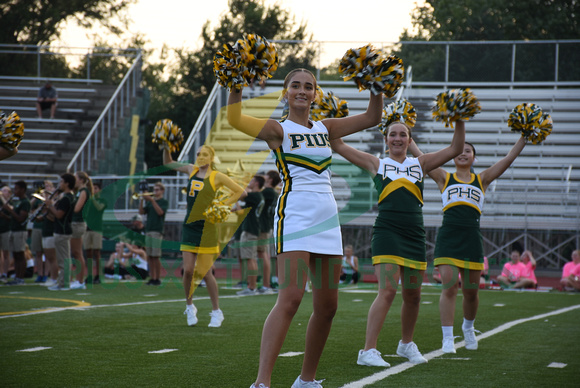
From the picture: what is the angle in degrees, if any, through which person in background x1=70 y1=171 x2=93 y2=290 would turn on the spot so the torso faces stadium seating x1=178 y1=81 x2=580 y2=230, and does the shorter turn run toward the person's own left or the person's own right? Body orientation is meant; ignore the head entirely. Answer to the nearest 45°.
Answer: approximately 135° to the person's own right

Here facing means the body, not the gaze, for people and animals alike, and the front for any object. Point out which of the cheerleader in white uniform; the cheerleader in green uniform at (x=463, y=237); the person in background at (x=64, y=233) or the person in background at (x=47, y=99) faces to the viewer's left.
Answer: the person in background at (x=64, y=233)

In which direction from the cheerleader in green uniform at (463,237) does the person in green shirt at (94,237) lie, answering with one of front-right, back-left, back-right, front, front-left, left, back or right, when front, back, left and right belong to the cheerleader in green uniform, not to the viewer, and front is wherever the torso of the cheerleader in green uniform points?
back-right

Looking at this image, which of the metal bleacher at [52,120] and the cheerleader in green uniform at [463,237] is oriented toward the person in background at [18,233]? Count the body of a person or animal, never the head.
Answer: the metal bleacher

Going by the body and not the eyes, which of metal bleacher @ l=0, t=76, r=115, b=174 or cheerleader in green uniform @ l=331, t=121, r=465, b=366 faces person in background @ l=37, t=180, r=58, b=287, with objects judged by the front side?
the metal bleacher

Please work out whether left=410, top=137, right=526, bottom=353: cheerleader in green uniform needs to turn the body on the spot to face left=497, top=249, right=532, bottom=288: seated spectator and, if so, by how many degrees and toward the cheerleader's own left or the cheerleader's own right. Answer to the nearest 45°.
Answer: approximately 180°

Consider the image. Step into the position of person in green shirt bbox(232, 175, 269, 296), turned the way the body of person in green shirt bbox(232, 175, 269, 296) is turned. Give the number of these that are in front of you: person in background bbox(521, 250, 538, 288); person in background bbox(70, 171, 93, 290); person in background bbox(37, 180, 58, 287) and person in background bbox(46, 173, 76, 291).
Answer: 3

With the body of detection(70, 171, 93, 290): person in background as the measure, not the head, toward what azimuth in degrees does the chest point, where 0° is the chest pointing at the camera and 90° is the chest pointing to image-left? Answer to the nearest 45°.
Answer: approximately 90°

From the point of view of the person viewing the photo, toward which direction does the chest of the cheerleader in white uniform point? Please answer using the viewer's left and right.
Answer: facing the viewer and to the right of the viewer

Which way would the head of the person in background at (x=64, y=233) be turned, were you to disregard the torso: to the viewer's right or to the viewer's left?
to the viewer's left
